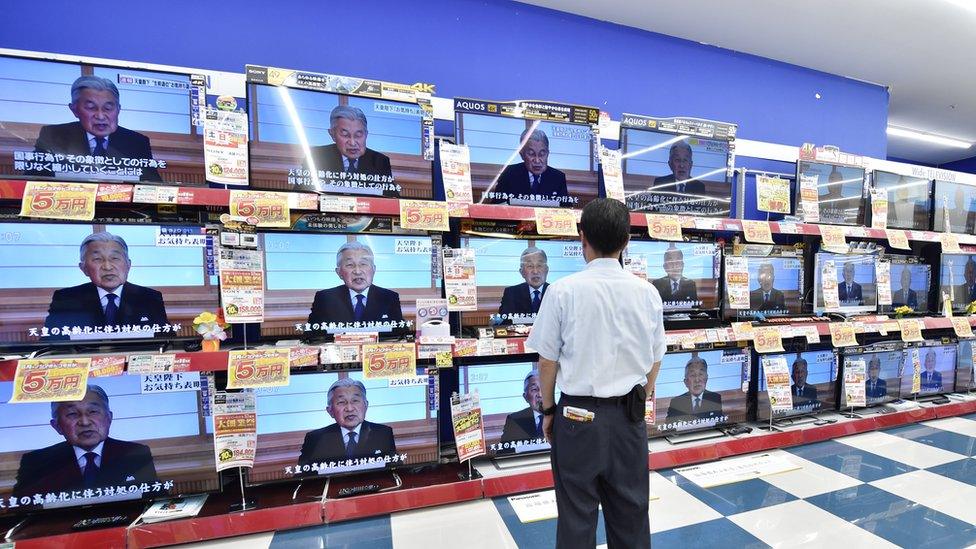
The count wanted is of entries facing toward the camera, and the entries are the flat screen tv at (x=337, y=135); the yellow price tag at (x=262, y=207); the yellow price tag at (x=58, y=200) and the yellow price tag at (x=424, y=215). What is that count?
4

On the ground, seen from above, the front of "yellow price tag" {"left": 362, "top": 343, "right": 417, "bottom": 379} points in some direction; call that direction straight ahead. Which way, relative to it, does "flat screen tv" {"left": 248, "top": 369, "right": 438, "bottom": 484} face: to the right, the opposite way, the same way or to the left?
the same way

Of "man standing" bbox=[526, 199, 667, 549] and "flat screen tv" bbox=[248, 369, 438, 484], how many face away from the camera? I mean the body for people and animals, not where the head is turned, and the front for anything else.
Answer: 1

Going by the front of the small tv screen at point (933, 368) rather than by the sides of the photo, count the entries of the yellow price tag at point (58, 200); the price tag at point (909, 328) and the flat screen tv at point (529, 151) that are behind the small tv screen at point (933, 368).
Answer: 0

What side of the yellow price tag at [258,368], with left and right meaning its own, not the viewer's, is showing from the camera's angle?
front

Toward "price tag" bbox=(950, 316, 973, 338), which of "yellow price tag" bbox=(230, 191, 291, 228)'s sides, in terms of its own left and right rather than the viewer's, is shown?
left

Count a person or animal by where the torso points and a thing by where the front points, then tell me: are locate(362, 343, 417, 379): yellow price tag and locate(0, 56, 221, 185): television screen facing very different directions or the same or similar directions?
same or similar directions

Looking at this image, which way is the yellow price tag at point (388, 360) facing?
toward the camera

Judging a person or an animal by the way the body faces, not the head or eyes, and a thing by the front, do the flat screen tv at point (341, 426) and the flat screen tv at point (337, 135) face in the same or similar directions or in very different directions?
same or similar directions

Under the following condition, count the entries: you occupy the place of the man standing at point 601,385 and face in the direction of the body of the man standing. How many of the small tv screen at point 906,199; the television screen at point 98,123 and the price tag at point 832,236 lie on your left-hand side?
1

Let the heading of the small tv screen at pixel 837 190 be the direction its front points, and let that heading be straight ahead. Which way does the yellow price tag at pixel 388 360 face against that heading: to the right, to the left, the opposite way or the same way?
the same way

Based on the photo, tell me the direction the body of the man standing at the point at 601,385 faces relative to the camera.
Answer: away from the camera
